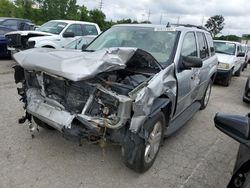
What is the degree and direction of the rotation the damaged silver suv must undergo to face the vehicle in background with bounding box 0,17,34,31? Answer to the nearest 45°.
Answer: approximately 90° to its right

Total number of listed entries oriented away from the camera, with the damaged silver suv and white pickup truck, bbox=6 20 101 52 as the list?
0

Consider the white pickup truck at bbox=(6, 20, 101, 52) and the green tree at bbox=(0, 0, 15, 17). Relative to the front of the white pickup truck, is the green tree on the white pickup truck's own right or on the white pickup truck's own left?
on the white pickup truck's own right

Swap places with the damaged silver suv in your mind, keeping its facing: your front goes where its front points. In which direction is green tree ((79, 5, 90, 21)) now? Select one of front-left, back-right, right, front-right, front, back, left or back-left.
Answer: back-right

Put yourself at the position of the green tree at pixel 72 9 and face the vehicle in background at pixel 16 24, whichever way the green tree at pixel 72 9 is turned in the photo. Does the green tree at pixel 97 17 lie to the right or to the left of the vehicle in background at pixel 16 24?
left

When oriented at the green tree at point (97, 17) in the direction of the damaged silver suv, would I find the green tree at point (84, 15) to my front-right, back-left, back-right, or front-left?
back-right

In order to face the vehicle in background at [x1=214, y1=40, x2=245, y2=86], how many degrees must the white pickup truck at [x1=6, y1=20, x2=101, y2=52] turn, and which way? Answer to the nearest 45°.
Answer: approximately 135° to its left

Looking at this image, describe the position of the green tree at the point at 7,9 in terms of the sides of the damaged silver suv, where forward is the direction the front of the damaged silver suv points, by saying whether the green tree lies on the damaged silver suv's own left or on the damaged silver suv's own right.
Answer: on the damaged silver suv's own right
